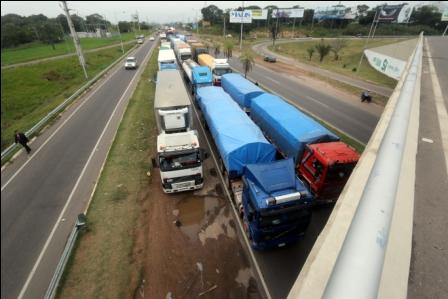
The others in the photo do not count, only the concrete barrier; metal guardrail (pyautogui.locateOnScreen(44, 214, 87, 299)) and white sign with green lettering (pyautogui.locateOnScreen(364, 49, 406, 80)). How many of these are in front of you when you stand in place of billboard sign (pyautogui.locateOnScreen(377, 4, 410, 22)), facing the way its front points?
3

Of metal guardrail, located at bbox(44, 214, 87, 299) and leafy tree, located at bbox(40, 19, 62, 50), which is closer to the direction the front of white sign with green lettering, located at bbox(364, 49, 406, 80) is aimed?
the metal guardrail

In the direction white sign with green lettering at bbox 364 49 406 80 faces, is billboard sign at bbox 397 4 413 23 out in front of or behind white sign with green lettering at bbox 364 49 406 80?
behind

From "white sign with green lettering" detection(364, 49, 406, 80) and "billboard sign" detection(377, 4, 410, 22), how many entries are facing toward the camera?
2

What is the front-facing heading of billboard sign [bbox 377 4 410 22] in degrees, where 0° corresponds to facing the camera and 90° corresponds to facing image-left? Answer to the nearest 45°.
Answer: approximately 0°

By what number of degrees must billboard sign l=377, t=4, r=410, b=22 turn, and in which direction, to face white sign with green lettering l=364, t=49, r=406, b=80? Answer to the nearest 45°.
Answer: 0° — it already faces it

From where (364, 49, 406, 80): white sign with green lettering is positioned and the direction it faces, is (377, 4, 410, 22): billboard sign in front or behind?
behind

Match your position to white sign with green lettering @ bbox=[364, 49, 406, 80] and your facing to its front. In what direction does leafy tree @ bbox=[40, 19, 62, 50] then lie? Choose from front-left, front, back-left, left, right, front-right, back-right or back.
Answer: front-right

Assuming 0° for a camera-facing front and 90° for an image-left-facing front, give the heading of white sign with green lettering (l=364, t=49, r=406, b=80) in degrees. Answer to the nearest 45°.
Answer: approximately 0°
